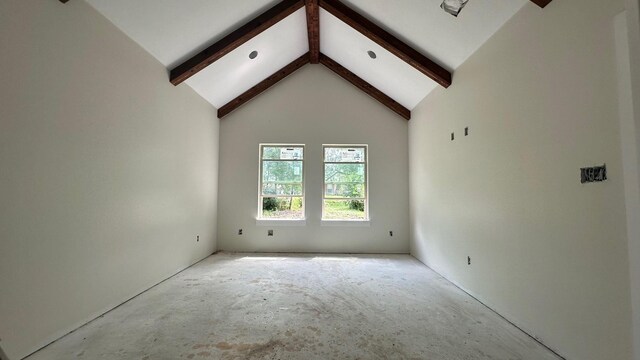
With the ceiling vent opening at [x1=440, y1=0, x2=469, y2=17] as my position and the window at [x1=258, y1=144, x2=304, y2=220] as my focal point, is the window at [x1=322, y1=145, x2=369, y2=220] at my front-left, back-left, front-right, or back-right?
front-right

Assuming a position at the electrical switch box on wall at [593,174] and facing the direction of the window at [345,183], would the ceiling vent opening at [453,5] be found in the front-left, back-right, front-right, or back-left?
front-left

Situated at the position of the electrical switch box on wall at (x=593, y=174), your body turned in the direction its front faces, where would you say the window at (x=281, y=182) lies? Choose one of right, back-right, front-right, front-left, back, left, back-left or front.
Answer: front-right

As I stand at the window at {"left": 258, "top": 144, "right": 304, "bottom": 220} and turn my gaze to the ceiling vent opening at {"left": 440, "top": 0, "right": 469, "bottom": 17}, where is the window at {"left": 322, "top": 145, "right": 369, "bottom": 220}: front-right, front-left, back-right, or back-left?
front-left

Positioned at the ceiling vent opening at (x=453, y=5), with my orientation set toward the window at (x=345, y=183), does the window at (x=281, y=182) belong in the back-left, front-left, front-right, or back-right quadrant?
front-left

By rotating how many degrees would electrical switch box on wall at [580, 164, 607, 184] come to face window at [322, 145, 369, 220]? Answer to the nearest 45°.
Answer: approximately 90° to its right

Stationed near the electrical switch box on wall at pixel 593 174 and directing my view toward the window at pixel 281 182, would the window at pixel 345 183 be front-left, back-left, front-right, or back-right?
front-right

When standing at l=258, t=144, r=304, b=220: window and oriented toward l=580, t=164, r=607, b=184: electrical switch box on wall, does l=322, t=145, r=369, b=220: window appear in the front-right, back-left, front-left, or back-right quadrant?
front-left
